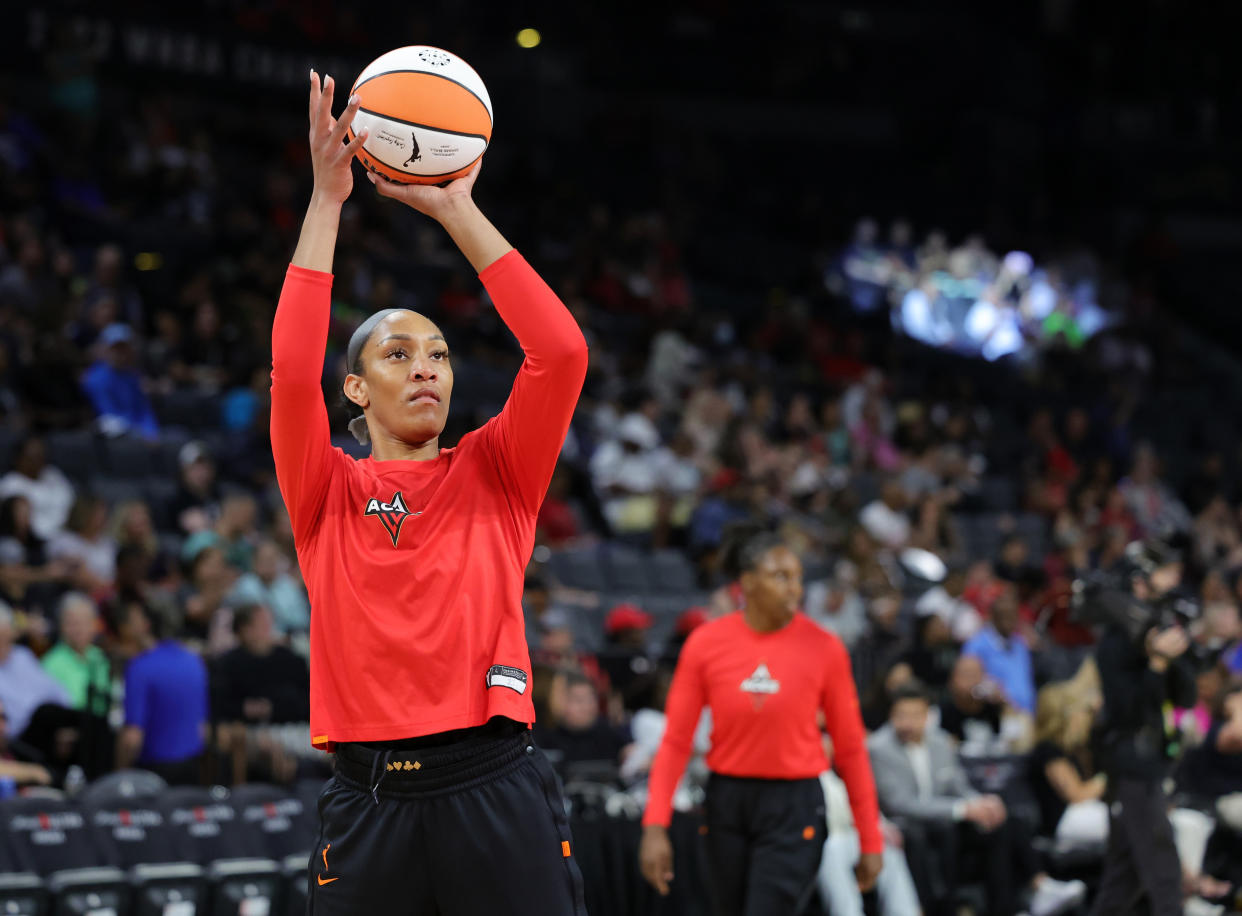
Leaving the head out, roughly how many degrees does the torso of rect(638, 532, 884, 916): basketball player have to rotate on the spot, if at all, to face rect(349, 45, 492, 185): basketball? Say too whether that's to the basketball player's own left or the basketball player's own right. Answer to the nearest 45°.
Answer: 0° — they already face it

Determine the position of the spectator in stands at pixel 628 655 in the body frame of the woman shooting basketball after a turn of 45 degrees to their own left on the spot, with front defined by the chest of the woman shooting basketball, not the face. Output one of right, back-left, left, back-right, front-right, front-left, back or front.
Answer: back-left

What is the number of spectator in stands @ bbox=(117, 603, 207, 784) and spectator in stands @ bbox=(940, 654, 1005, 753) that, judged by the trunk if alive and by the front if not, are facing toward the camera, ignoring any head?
1

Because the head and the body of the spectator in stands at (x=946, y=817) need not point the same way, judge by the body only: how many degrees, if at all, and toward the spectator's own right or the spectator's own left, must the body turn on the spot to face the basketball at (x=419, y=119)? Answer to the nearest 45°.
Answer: approximately 45° to the spectator's own right

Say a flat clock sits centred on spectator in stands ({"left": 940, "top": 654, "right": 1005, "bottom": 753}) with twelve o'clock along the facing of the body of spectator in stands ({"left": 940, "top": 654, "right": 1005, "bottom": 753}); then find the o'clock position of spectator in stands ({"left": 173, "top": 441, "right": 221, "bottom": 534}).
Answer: spectator in stands ({"left": 173, "top": 441, "right": 221, "bottom": 534}) is roughly at 3 o'clock from spectator in stands ({"left": 940, "top": 654, "right": 1005, "bottom": 753}).

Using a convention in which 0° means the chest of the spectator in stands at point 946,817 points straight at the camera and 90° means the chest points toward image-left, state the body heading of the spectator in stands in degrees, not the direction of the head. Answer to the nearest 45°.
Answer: approximately 315°

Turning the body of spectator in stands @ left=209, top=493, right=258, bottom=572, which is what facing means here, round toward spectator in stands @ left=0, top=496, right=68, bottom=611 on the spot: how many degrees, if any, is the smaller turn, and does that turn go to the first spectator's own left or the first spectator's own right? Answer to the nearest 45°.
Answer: approximately 45° to the first spectator's own right

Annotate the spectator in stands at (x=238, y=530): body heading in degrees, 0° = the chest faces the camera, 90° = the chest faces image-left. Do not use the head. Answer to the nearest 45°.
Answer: approximately 0°
